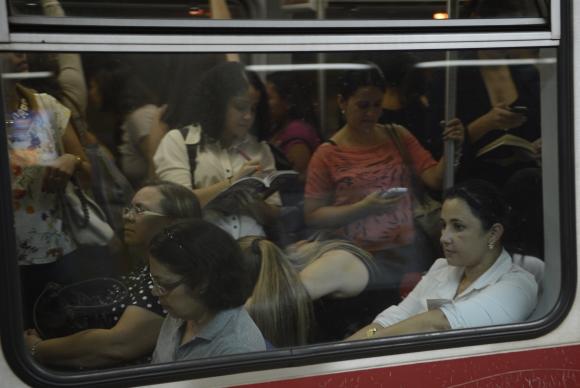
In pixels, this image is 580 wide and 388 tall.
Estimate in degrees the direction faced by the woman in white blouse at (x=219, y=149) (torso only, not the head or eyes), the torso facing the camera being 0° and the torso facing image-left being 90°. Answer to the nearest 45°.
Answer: approximately 315°

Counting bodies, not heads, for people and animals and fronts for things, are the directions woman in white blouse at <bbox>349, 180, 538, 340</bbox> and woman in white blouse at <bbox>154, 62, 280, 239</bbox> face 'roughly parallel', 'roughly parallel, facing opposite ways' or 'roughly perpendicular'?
roughly perpendicular

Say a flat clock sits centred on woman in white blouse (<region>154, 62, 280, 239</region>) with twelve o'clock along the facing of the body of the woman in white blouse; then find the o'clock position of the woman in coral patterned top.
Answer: The woman in coral patterned top is roughly at 10 o'clock from the woman in white blouse.

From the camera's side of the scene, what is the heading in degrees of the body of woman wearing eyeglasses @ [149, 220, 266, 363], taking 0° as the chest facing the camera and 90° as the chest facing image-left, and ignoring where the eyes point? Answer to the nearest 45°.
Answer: approximately 45°
